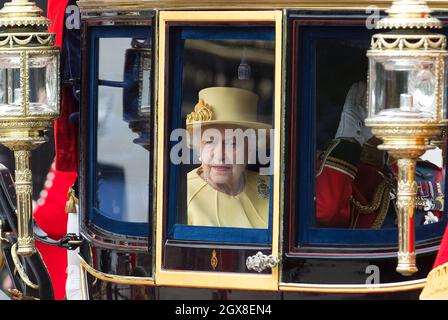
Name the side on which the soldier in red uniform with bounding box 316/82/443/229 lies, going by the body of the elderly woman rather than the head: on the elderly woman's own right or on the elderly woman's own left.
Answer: on the elderly woman's own left

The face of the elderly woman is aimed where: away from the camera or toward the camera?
toward the camera

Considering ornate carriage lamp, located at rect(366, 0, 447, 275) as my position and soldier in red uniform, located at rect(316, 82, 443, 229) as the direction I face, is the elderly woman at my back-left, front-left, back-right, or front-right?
front-left

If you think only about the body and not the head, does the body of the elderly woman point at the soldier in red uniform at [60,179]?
no

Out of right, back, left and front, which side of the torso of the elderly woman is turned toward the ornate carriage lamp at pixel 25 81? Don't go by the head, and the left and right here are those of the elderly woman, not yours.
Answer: right

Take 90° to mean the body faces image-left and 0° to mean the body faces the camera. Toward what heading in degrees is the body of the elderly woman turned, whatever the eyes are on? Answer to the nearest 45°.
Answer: approximately 0°
